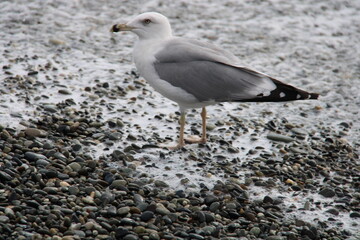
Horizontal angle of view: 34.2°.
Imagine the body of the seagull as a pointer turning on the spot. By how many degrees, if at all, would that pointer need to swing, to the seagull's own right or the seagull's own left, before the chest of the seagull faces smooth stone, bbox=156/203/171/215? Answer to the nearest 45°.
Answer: approximately 90° to the seagull's own left

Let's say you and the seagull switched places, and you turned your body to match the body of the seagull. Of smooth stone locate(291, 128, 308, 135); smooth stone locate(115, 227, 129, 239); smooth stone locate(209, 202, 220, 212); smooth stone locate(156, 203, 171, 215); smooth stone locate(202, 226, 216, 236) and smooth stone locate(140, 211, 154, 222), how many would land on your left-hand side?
5

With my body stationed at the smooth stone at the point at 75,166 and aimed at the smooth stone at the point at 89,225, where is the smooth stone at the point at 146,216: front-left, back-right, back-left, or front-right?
front-left

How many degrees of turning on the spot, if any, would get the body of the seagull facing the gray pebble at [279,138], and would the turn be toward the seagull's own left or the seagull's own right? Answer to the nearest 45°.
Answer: approximately 135° to the seagull's own right

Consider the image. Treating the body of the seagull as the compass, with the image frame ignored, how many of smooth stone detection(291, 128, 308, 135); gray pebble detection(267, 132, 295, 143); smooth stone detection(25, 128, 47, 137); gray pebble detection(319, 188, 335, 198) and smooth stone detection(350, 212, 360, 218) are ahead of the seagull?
1

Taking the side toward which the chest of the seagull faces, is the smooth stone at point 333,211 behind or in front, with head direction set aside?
behind

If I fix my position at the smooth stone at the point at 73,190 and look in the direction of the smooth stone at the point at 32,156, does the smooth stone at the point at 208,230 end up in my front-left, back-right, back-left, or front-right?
back-right

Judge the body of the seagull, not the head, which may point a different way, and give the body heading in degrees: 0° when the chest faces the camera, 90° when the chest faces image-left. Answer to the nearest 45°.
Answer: approximately 90°

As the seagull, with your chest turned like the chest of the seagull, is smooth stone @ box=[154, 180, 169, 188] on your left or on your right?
on your left

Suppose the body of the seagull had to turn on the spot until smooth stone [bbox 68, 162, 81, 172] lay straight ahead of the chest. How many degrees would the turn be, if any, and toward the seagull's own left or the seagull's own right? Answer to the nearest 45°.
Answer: approximately 45° to the seagull's own left

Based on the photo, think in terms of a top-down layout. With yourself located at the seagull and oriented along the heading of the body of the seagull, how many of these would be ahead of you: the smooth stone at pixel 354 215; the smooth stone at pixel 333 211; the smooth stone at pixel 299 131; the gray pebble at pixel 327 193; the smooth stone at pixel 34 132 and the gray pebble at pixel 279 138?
1

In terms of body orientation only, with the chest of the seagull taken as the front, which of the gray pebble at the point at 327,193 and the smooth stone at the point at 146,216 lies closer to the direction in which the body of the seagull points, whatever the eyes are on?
the smooth stone

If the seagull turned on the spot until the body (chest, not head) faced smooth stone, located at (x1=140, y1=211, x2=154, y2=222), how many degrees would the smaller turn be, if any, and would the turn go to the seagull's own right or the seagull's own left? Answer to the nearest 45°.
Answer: approximately 90° to the seagull's own left

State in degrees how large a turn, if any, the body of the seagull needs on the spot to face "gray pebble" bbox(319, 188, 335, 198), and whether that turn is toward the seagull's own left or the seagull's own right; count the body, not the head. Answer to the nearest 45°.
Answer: approximately 135° to the seagull's own left
